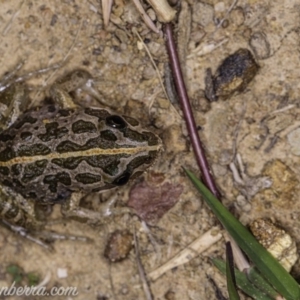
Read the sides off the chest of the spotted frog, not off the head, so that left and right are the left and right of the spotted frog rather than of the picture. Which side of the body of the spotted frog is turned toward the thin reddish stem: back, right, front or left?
front

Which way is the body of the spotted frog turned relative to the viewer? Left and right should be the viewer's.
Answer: facing to the right of the viewer
